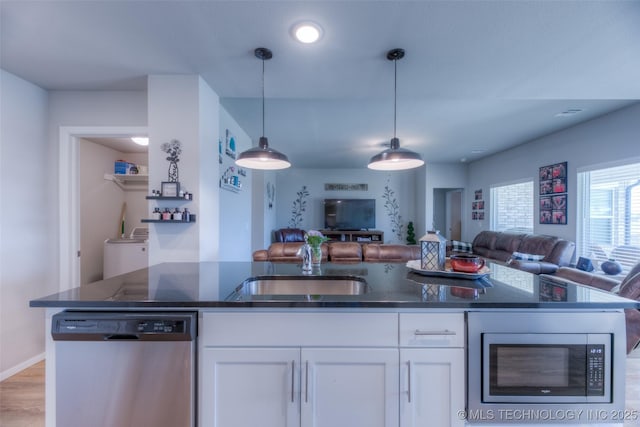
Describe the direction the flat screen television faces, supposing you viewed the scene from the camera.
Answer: facing the viewer

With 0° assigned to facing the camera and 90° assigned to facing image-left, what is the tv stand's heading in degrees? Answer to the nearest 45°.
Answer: approximately 0°

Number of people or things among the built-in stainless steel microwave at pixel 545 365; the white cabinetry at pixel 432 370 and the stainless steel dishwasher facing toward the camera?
3

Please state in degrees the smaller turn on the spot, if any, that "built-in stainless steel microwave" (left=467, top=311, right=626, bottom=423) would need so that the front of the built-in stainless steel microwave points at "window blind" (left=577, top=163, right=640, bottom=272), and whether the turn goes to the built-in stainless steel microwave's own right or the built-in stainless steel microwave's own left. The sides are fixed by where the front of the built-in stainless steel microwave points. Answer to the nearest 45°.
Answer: approximately 180°

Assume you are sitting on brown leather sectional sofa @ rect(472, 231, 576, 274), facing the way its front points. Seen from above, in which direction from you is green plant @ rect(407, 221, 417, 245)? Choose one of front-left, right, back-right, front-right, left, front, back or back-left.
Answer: right

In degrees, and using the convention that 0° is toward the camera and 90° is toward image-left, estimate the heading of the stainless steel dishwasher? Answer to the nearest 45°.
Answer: approximately 0°

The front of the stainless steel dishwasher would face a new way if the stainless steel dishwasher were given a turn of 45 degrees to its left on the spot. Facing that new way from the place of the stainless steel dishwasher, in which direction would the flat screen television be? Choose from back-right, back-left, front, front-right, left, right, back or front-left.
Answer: left

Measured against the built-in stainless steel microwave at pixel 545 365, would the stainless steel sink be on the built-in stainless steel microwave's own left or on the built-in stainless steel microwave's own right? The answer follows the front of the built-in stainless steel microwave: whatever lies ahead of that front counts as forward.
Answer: on the built-in stainless steel microwave's own right

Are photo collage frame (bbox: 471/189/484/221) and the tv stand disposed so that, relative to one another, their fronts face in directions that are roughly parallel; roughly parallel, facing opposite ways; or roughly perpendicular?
roughly perpendicular

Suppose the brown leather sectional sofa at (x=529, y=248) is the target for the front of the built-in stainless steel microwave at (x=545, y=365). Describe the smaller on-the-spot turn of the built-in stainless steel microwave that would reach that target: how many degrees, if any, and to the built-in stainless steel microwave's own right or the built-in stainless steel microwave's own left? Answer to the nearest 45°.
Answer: approximately 180°

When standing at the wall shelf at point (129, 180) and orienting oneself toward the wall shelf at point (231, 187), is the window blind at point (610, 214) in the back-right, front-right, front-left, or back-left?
front-left

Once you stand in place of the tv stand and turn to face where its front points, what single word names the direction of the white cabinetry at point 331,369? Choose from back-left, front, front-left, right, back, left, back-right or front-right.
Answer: front

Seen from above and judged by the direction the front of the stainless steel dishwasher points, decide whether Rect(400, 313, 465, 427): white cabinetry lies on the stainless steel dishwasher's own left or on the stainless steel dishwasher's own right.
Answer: on the stainless steel dishwasher's own left

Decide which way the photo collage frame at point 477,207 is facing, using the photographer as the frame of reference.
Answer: facing the viewer and to the left of the viewer

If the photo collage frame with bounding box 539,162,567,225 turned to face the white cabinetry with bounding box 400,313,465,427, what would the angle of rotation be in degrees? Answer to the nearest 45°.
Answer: approximately 45° to its left

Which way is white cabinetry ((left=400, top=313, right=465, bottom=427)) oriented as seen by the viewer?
toward the camera
